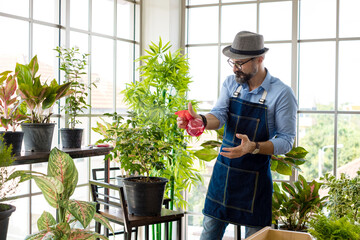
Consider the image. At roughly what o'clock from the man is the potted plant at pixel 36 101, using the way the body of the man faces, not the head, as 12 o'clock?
The potted plant is roughly at 1 o'clock from the man.

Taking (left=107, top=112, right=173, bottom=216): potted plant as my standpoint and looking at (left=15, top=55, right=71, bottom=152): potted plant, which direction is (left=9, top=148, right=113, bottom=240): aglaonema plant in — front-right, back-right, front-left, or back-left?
front-left

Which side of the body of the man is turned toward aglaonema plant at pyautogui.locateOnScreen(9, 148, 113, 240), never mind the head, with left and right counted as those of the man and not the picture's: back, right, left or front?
front

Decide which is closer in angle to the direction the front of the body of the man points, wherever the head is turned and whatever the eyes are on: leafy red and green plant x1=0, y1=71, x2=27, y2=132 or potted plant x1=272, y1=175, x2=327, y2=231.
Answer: the leafy red and green plant

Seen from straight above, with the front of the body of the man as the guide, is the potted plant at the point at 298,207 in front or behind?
behind

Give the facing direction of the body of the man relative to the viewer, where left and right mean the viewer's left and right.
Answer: facing the viewer and to the left of the viewer

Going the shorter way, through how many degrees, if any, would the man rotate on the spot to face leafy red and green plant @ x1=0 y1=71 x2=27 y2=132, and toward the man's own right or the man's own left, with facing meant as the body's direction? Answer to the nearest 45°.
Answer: approximately 45° to the man's own right

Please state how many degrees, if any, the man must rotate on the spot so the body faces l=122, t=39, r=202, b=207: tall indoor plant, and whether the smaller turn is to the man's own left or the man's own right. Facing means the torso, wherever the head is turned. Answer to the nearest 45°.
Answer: approximately 90° to the man's own right

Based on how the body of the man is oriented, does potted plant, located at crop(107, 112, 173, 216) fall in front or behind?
in front
